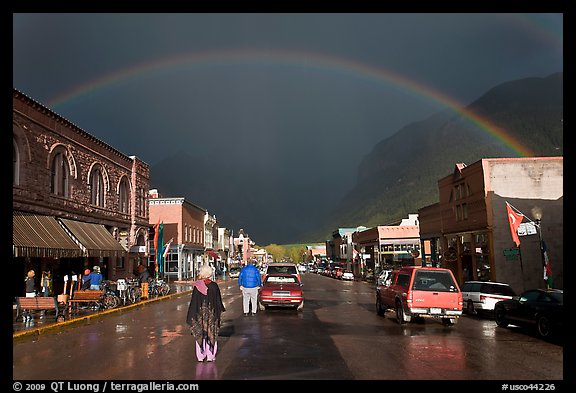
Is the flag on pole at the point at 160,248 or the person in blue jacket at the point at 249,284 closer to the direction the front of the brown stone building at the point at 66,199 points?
the person in blue jacket

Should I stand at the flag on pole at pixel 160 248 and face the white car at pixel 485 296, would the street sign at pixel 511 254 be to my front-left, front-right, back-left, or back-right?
front-left

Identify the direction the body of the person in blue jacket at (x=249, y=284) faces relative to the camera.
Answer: away from the camera

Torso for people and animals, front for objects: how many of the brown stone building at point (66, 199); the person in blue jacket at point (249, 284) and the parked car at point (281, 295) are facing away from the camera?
2

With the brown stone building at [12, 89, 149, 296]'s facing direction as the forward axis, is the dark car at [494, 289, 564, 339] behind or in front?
in front

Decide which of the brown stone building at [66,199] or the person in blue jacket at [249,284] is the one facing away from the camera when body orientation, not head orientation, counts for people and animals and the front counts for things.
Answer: the person in blue jacket

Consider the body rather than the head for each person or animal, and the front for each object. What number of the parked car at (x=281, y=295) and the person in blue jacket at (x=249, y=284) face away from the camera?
2

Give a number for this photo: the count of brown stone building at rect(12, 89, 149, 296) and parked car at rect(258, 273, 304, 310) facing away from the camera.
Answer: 1

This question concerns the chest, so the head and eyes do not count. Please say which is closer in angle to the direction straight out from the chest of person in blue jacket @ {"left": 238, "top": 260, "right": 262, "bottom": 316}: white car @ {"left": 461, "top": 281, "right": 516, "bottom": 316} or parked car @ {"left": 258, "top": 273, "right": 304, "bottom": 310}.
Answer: the parked car
